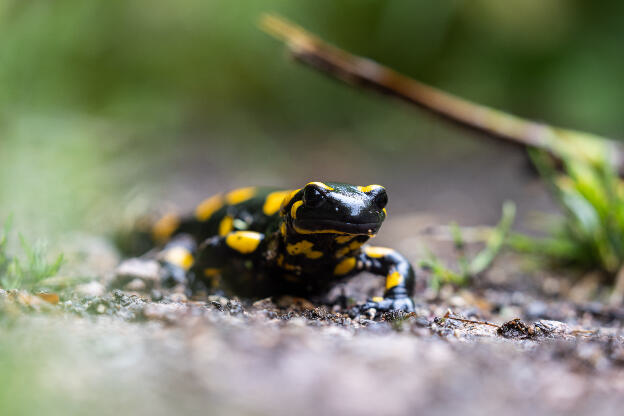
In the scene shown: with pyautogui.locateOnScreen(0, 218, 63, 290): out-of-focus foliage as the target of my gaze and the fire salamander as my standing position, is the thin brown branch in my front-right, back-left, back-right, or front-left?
back-right

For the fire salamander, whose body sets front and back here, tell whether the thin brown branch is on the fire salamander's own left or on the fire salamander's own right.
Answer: on the fire salamander's own left

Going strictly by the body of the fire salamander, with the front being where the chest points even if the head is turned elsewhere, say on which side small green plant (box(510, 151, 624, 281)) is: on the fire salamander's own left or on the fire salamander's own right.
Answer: on the fire salamander's own left

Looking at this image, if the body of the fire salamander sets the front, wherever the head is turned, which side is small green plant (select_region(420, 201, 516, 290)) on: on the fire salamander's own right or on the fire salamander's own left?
on the fire salamander's own left

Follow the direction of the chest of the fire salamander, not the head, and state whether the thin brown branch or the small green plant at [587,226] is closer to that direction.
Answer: the small green plant

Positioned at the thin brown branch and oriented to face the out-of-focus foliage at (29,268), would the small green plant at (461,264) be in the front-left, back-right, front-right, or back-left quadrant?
front-left

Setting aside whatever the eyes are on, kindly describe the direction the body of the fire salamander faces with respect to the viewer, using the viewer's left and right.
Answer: facing the viewer and to the right of the viewer
